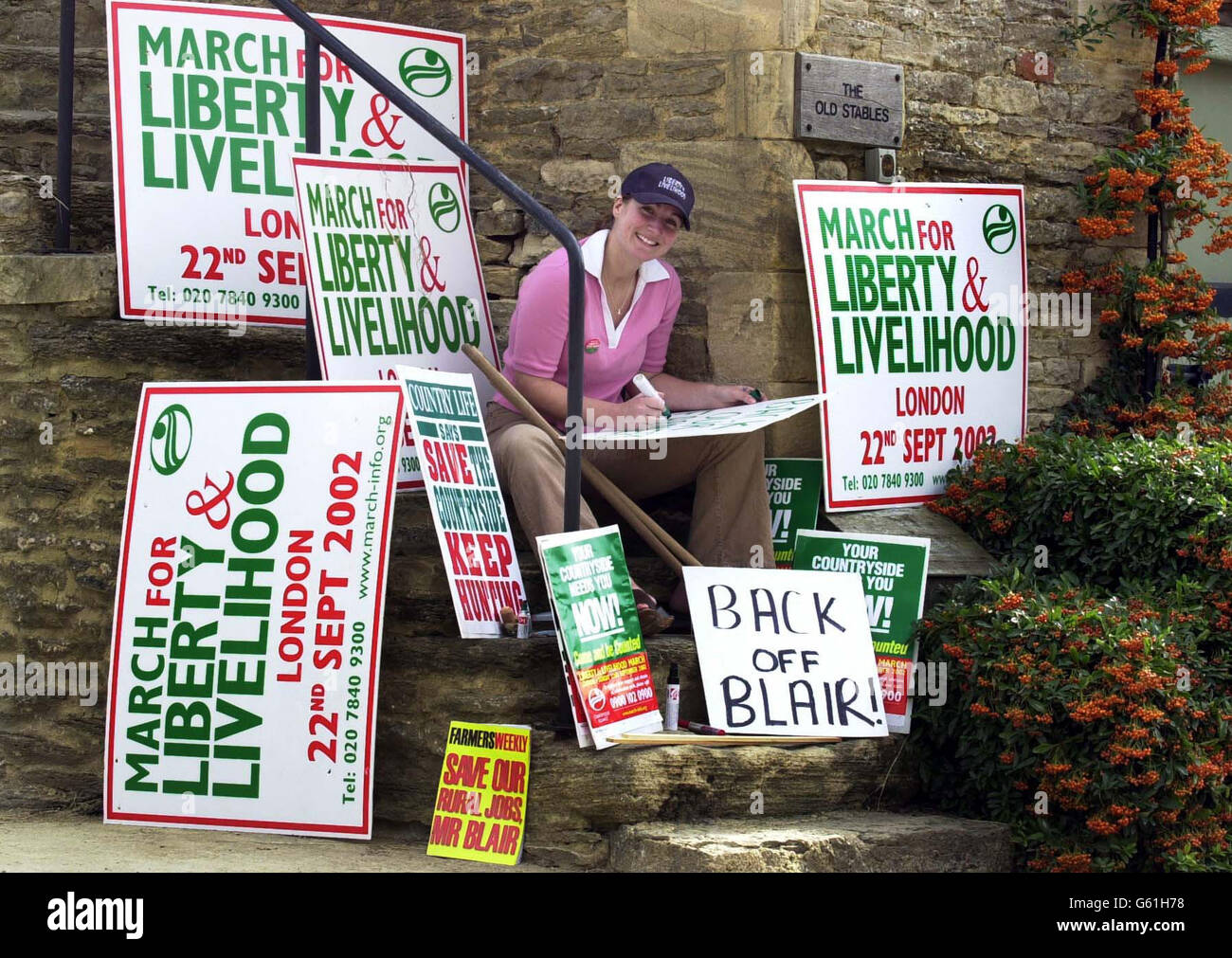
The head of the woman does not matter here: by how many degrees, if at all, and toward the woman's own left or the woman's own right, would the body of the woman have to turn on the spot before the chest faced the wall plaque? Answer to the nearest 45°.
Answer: approximately 90° to the woman's own left

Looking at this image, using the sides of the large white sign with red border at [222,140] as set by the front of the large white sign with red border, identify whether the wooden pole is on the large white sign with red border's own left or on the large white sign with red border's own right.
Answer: on the large white sign with red border's own left

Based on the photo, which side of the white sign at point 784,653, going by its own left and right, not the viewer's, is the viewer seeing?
front

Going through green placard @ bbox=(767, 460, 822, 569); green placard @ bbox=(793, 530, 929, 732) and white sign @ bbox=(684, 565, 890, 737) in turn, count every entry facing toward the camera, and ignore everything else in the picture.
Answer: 3

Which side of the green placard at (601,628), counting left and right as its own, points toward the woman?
back

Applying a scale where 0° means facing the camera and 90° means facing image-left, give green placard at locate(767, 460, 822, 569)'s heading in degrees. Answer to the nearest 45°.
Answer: approximately 0°

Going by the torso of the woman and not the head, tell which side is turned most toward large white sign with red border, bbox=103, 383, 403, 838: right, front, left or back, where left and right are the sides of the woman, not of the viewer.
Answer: right

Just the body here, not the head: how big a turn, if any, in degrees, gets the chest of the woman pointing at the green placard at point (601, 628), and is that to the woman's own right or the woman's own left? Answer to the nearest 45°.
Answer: approximately 45° to the woman's own right

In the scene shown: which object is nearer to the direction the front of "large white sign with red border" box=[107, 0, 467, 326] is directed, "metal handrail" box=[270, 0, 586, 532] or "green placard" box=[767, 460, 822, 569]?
the metal handrail

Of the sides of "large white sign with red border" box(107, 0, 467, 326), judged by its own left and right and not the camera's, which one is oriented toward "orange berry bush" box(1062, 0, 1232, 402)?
left

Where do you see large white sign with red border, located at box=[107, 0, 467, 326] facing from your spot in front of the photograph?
facing the viewer

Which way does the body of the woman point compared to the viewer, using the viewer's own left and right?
facing the viewer and to the right of the viewer

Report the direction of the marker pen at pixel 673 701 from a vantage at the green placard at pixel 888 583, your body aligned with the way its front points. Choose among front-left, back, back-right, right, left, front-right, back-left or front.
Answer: front-right

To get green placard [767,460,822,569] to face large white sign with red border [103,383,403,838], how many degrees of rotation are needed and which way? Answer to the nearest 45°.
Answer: approximately 45° to its right
